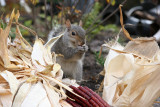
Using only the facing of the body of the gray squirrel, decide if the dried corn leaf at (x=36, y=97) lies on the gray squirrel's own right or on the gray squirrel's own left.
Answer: on the gray squirrel's own right

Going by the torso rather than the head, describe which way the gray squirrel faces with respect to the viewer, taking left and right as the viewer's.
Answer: facing the viewer and to the right of the viewer

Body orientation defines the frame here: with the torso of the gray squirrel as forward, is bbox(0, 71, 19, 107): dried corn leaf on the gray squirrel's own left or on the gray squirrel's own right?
on the gray squirrel's own right

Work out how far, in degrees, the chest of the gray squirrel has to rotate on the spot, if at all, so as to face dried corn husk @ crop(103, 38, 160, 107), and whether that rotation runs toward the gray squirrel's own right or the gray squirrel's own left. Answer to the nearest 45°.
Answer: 0° — it already faces it

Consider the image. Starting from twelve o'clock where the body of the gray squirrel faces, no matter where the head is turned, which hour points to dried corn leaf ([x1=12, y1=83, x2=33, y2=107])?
The dried corn leaf is roughly at 2 o'clock from the gray squirrel.

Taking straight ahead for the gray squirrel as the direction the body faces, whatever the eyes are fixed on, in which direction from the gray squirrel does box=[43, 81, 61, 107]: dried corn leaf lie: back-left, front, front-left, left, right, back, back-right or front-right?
front-right
